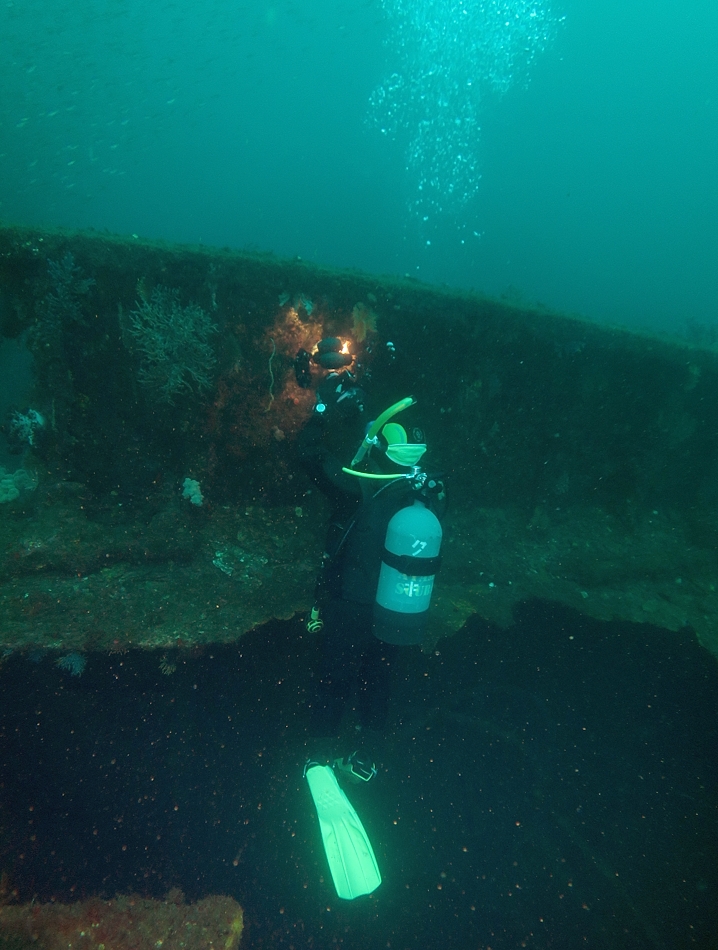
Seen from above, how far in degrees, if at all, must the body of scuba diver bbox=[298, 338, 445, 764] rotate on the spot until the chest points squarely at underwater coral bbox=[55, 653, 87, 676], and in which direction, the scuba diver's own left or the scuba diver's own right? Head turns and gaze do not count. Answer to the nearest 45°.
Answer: approximately 45° to the scuba diver's own left

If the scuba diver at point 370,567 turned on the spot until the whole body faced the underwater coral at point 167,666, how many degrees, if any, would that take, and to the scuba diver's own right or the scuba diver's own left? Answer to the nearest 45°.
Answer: approximately 45° to the scuba diver's own left

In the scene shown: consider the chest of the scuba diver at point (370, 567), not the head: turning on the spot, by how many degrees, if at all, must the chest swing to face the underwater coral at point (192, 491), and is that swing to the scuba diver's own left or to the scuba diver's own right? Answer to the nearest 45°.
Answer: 0° — they already face it

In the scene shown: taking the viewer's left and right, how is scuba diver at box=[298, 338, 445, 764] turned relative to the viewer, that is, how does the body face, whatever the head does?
facing away from the viewer and to the left of the viewer

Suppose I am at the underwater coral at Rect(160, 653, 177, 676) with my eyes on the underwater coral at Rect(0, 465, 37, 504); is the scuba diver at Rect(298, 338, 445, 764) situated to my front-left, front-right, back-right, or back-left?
back-right

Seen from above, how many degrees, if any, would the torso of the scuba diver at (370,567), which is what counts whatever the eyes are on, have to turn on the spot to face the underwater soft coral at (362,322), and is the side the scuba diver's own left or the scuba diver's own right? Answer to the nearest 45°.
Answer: approximately 45° to the scuba diver's own right

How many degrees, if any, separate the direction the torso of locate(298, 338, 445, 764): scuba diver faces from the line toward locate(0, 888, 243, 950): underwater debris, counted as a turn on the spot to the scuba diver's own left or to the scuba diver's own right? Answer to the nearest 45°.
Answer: approximately 90° to the scuba diver's own left
